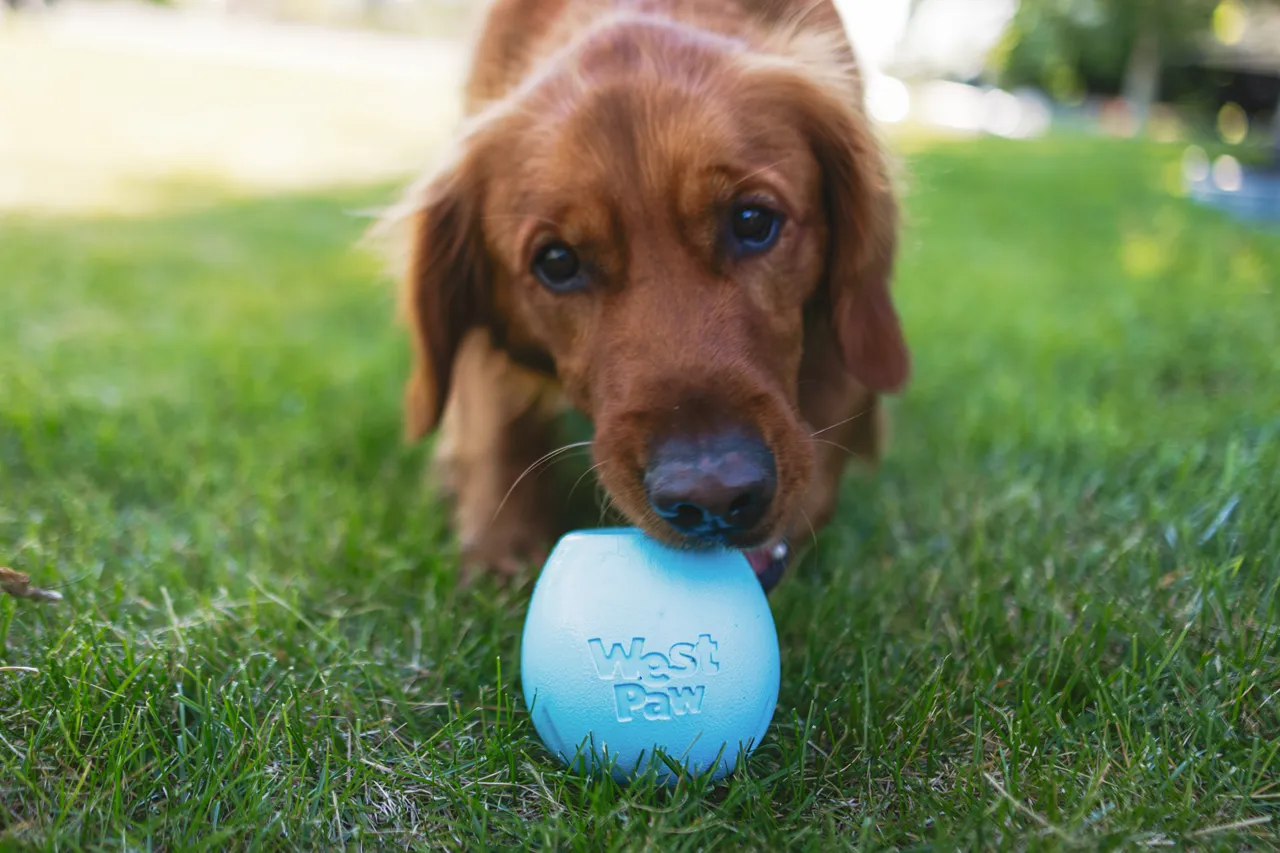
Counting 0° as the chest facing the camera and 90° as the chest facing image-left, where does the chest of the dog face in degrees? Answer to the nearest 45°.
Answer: approximately 0°

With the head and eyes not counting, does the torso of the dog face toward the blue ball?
yes

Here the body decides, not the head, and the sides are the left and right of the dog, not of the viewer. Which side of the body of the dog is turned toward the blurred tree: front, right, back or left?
back

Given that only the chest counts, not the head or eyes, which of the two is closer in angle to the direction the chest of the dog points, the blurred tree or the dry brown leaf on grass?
the dry brown leaf on grass

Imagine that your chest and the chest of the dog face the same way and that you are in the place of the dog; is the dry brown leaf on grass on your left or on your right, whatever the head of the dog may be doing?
on your right

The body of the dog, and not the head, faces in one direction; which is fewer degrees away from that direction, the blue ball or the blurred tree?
the blue ball

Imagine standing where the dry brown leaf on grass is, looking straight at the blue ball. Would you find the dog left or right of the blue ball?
left

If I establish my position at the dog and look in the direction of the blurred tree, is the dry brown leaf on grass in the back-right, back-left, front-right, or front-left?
back-left
